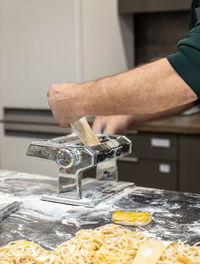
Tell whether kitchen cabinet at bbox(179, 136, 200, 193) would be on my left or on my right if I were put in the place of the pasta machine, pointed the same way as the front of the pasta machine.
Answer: on my left

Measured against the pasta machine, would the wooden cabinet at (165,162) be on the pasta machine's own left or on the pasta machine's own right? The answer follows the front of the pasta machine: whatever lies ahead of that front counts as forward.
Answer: on the pasta machine's own left

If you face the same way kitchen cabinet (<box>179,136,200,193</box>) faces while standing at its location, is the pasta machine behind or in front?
in front

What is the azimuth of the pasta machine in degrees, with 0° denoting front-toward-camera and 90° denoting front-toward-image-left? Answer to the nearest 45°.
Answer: approximately 315°

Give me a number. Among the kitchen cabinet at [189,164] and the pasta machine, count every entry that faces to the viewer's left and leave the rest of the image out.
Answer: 0
